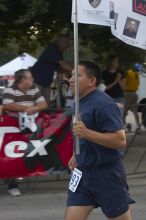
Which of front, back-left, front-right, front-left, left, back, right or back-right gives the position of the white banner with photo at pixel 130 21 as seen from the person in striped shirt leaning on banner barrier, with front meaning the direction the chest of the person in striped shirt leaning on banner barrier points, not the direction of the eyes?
front

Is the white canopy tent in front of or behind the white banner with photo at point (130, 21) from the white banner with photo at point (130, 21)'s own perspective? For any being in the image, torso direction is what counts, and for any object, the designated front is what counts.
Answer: behind

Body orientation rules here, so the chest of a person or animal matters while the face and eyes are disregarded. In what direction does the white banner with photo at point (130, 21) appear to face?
toward the camera

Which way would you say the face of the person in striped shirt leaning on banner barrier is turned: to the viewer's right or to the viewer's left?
to the viewer's right

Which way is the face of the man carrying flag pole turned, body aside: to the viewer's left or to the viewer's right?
to the viewer's left

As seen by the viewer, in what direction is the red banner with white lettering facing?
toward the camera

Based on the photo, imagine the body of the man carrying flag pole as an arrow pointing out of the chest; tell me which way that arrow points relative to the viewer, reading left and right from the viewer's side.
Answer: facing to the left of the viewer

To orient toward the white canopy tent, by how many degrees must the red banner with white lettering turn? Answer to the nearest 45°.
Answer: approximately 180°
